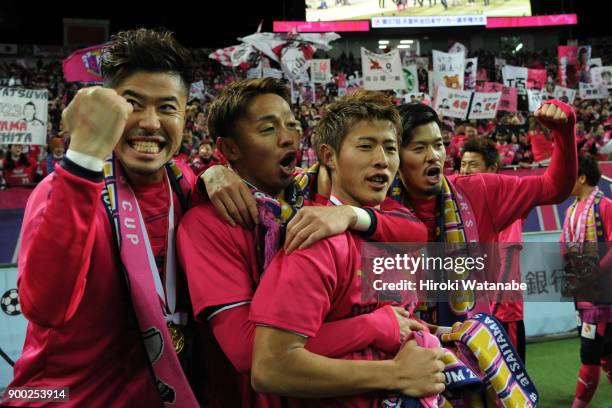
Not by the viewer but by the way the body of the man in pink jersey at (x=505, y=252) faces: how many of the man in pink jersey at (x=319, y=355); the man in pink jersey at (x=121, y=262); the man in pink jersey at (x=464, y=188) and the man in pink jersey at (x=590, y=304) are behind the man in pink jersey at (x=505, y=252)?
1

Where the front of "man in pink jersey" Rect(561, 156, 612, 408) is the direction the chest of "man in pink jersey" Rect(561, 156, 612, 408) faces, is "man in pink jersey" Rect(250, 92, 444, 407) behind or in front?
in front

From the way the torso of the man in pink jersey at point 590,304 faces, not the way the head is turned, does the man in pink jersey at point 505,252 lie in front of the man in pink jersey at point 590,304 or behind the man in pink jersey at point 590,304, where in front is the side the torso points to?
in front

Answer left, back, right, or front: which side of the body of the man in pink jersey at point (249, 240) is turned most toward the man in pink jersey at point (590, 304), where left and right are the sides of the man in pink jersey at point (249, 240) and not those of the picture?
left

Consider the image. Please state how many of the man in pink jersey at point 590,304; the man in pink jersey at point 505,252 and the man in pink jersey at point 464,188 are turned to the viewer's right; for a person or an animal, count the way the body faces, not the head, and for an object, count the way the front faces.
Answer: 0

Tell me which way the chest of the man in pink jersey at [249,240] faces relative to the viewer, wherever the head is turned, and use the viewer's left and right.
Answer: facing the viewer and to the right of the viewer

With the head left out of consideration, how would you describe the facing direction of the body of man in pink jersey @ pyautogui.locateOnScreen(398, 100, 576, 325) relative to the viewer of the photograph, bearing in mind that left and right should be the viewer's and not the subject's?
facing the viewer

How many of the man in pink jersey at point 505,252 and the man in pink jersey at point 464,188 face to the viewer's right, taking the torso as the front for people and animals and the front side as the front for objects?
0

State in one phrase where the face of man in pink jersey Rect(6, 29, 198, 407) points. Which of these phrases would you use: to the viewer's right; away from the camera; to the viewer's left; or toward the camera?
toward the camera

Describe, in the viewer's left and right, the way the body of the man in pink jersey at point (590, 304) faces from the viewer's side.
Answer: facing the viewer and to the left of the viewer

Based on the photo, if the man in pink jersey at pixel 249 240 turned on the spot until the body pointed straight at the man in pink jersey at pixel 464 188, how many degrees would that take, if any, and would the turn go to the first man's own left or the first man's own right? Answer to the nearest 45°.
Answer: approximately 90° to the first man's own left
